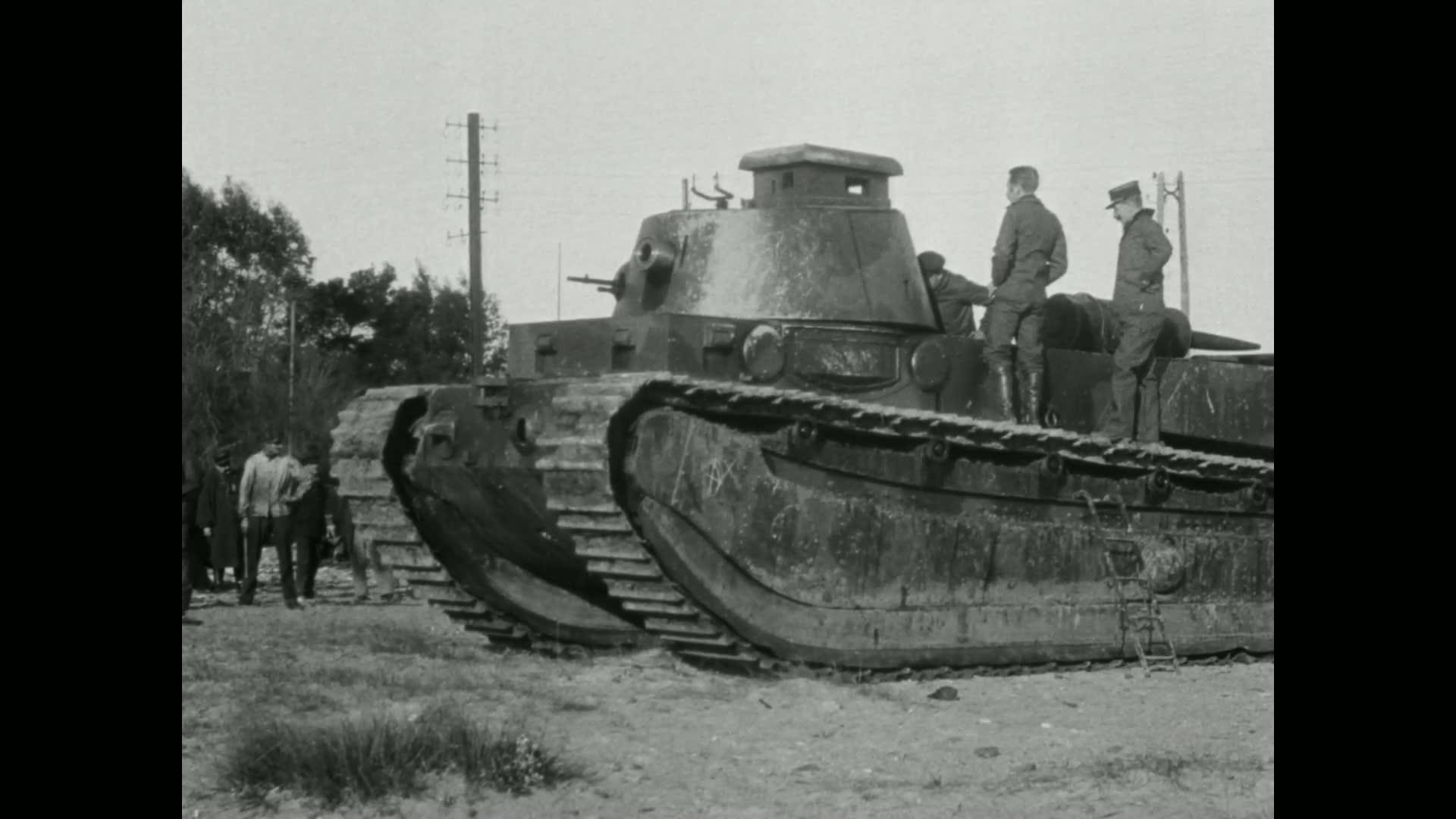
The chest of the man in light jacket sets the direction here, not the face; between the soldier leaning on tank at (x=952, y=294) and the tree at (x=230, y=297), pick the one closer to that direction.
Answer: the soldier leaning on tank

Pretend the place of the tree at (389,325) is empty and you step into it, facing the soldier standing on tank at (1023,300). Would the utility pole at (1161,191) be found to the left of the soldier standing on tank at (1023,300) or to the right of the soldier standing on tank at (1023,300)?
left

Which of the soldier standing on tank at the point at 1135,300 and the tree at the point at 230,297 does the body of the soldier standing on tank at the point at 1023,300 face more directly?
the tree

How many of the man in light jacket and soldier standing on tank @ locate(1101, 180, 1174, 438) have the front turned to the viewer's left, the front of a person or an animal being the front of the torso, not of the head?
1

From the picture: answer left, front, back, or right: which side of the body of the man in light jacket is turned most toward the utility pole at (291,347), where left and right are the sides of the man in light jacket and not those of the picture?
back

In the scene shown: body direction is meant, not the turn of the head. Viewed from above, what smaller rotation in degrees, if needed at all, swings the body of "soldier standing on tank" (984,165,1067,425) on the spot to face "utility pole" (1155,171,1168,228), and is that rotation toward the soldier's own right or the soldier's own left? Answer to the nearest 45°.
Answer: approximately 45° to the soldier's own right

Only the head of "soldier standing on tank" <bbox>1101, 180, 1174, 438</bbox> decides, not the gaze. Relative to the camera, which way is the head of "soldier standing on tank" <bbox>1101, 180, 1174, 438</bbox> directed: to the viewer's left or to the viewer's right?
to the viewer's left

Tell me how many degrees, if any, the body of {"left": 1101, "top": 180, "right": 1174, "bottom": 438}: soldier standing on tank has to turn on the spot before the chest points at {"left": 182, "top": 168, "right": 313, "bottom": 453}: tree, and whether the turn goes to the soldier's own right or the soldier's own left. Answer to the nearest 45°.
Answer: approximately 45° to the soldier's own right

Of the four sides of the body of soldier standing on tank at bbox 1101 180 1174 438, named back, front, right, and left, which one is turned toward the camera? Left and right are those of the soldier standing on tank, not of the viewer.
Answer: left

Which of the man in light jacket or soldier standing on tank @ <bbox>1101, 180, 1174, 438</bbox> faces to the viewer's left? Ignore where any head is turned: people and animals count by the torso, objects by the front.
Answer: the soldier standing on tank

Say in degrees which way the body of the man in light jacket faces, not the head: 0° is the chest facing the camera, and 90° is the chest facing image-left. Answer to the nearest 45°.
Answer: approximately 0°
